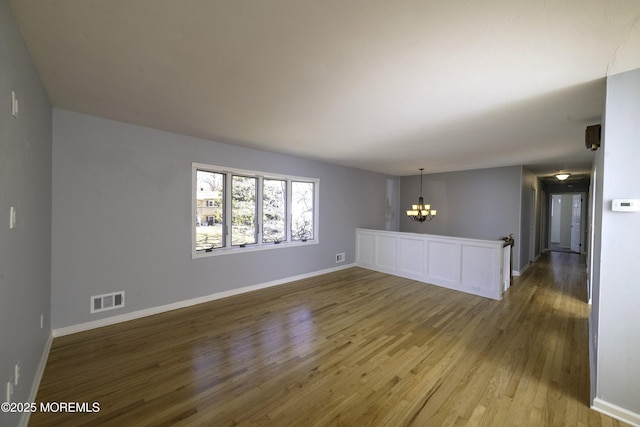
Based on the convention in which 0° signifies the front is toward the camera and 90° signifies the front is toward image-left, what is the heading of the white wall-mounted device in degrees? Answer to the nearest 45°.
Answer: approximately 0°
